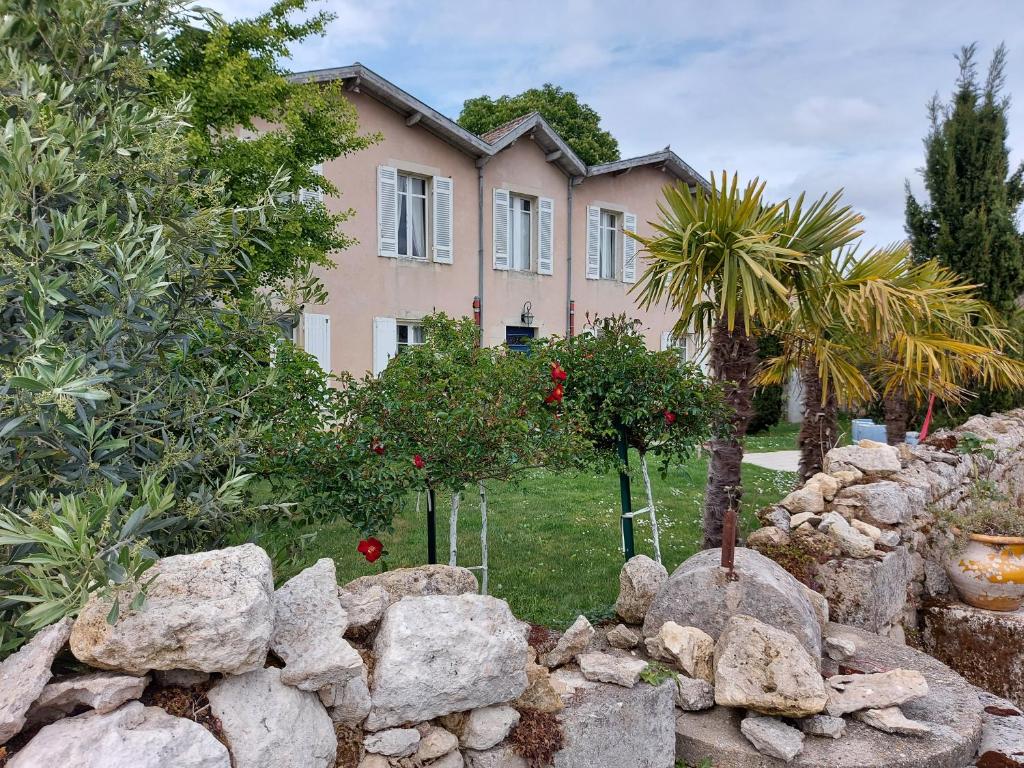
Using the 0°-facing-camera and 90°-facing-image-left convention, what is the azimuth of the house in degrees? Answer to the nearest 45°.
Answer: approximately 315°

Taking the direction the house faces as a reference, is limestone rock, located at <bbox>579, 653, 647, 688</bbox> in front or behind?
in front

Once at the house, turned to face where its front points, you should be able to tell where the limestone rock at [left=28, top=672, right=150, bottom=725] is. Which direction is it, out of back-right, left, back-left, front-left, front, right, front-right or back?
front-right

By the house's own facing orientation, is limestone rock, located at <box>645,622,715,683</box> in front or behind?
in front

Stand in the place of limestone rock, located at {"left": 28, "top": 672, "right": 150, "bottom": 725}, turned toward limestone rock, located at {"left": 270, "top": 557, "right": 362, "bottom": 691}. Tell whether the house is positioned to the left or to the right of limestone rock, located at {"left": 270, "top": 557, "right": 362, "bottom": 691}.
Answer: left

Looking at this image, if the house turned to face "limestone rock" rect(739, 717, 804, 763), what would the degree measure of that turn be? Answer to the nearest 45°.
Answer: approximately 45° to its right

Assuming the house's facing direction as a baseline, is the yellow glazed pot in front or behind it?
in front

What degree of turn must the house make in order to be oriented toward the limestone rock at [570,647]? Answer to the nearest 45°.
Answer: approximately 45° to its right

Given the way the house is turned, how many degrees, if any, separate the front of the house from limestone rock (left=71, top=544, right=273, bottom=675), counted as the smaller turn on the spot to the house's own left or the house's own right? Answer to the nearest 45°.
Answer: approximately 45° to the house's own right

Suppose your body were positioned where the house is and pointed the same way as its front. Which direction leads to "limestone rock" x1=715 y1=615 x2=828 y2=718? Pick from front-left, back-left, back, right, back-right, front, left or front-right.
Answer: front-right

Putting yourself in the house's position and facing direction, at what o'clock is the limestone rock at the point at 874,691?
The limestone rock is roughly at 1 o'clock from the house.

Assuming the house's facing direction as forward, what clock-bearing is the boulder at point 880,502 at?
The boulder is roughly at 1 o'clock from the house.

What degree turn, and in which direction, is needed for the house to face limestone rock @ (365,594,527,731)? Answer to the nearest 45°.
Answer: approximately 45° to its right

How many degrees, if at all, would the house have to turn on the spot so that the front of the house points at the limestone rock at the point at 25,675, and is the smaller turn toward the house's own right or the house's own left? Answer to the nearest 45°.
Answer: approximately 45° to the house's own right
